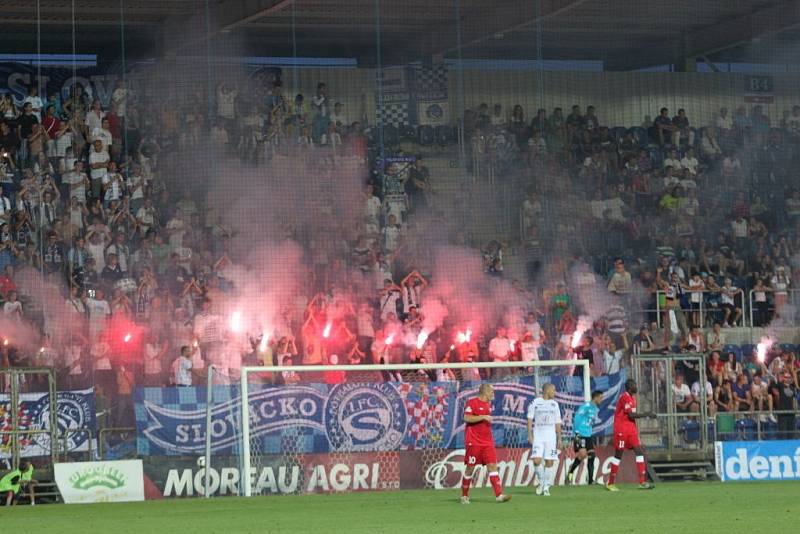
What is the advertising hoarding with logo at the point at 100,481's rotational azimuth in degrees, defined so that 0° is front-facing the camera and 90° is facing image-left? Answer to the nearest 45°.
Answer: approximately 0°

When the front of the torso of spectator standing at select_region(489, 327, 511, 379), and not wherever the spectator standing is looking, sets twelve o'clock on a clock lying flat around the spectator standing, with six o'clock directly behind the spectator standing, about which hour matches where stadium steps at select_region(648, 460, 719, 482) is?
The stadium steps is roughly at 10 o'clock from the spectator standing.

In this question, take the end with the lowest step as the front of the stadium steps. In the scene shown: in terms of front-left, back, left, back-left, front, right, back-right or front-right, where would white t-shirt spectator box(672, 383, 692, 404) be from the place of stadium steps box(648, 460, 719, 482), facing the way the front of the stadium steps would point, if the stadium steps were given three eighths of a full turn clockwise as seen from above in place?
front-right

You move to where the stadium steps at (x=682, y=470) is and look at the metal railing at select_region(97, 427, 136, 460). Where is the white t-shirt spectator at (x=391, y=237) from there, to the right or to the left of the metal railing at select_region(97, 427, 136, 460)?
right

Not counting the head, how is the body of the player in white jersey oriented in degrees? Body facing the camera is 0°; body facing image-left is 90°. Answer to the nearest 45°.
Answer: approximately 0°
